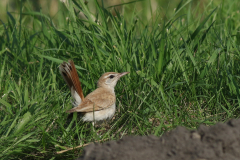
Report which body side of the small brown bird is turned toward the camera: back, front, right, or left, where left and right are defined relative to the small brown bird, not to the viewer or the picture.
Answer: right
